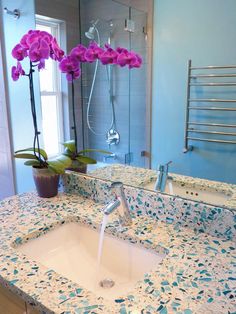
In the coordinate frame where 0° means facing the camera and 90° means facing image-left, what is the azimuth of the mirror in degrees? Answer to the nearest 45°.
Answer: approximately 45°

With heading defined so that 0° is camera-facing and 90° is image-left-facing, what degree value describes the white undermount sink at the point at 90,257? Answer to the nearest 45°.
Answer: approximately 45°

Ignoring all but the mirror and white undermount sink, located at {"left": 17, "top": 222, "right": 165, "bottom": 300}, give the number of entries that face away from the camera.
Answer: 0

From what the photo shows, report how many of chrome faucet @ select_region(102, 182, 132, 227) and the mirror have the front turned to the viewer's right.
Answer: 0

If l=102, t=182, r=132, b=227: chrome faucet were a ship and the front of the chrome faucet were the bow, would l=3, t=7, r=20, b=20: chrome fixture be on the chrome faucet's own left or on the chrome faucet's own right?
on the chrome faucet's own right
